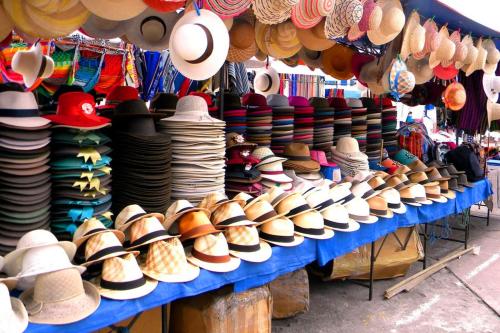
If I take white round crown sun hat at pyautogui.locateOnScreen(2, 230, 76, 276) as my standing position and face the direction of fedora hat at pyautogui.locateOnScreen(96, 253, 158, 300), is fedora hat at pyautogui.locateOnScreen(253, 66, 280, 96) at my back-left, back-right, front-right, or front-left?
front-left

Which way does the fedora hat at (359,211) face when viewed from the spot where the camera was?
facing the viewer and to the right of the viewer

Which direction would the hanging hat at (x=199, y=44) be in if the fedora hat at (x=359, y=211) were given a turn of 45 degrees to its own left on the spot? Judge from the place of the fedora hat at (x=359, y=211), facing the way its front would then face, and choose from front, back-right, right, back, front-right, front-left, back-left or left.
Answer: back-right

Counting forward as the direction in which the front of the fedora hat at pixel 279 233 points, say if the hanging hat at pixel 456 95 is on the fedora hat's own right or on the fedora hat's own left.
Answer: on the fedora hat's own left

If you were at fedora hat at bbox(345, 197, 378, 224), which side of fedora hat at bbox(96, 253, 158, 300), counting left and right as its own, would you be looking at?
left

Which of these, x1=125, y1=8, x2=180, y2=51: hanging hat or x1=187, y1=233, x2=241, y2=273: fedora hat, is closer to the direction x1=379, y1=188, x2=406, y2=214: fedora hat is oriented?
the fedora hat

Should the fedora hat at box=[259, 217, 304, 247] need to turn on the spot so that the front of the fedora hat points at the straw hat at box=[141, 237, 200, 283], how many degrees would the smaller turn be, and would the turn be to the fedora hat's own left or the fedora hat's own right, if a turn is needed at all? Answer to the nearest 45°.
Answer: approximately 90° to the fedora hat's own right

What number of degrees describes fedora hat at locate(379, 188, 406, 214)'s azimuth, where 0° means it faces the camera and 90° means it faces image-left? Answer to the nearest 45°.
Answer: approximately 315°

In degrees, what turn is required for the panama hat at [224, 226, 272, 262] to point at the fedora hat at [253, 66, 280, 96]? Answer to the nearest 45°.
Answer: approximately 135° to its left

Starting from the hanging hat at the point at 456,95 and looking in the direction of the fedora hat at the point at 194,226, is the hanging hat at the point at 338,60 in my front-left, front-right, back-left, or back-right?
front-right

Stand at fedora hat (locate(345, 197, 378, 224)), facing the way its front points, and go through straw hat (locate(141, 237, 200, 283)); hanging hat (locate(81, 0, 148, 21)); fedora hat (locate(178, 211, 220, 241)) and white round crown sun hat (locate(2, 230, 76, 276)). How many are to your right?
4

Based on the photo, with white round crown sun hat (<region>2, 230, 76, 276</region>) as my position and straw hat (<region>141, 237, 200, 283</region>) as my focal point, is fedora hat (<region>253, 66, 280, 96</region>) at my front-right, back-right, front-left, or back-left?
front-left

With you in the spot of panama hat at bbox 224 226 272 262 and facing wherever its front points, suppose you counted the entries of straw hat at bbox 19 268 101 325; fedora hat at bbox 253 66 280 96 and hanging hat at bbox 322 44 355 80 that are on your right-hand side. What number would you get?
1
